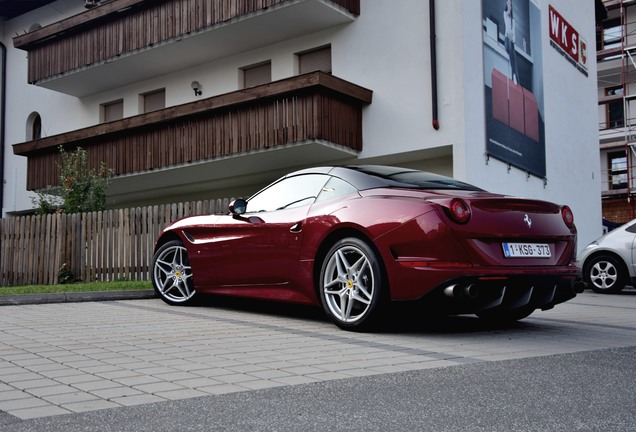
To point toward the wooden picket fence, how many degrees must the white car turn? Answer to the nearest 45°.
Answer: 0° — it already faces it

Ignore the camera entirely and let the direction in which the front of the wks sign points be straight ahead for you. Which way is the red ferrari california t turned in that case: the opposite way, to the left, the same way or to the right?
the opposite way

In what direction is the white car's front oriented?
to the viewer's left

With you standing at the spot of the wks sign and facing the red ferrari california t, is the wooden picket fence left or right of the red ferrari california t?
right

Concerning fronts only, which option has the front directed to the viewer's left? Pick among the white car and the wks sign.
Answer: the white car

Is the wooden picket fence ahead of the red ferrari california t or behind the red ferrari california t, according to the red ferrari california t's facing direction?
ahead

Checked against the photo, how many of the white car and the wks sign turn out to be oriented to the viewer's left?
1

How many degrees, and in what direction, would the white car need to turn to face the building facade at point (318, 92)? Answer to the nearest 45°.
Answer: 0° — it already faces it

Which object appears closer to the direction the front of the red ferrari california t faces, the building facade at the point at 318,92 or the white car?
the building facade

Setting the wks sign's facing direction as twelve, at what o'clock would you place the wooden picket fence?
The wooden picket fence is roughly at 3 o'clock from the wks sign.

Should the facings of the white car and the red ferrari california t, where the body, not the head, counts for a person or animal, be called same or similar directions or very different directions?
same or similar directions
